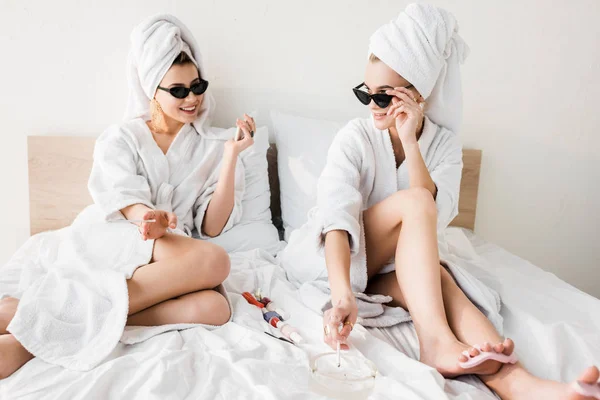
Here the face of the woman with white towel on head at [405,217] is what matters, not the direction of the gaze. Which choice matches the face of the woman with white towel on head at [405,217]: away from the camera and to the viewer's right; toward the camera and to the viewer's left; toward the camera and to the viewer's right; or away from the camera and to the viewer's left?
toward the camera and to the viewer's left

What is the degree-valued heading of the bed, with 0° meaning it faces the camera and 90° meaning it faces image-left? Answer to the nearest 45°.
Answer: approximately 0°

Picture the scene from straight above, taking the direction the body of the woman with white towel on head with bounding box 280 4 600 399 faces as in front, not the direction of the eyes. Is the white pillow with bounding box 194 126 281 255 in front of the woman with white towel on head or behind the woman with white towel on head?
behind

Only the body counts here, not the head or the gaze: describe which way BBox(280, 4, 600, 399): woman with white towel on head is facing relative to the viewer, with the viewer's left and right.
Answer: facing the viewer and to the right of the viewer

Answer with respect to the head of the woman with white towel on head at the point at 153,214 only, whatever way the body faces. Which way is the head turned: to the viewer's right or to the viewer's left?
to the viewer's right
